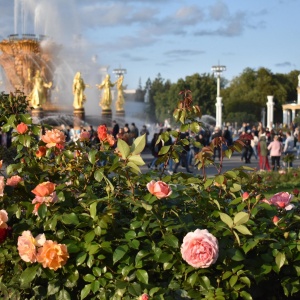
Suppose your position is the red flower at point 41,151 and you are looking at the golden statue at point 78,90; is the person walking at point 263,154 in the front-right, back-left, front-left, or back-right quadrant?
front-right

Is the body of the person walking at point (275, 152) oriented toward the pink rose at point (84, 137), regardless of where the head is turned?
no
